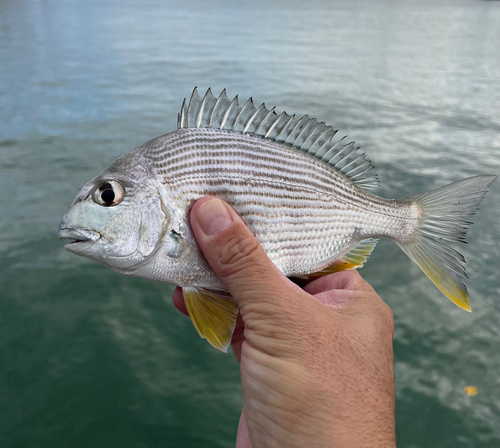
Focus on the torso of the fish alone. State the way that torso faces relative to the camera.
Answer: to the viewer's left
